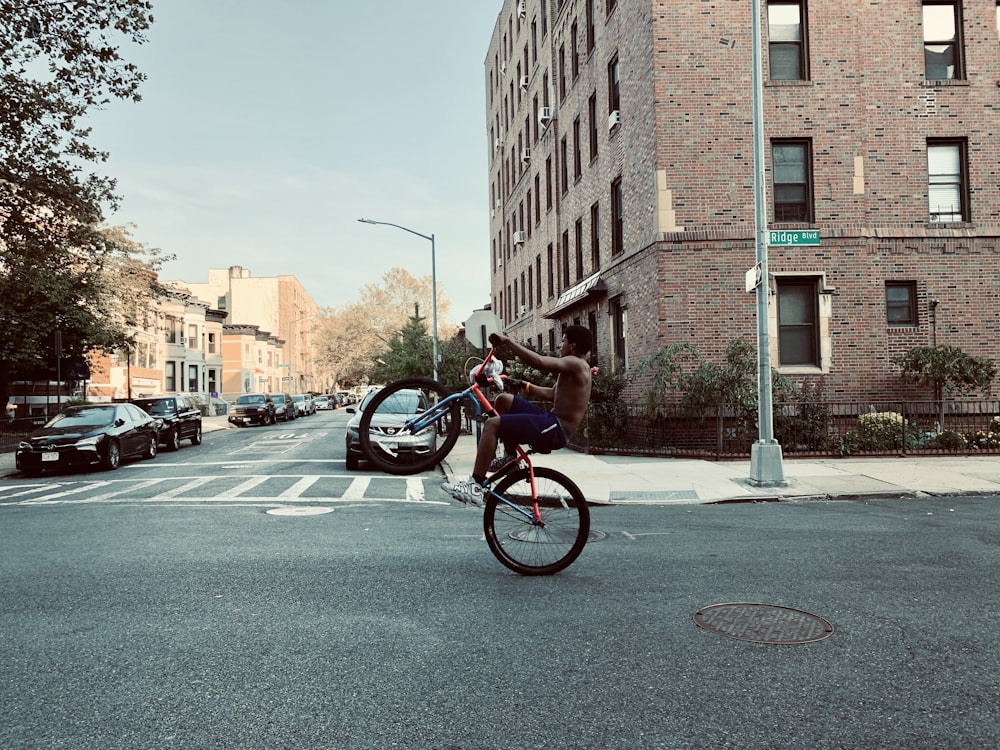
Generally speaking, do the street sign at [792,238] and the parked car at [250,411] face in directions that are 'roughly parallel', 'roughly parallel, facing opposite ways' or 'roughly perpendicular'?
roughly parallel

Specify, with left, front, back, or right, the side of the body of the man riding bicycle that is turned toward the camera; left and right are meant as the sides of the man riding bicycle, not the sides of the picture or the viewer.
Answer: left

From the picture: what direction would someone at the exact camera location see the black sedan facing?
facing the viewer and to the left of the viewer

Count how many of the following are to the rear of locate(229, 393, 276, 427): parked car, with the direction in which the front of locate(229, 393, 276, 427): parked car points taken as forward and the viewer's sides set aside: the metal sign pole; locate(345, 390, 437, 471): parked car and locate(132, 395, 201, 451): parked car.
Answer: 0

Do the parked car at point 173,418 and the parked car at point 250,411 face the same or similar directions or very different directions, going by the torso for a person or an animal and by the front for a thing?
same or similar directions

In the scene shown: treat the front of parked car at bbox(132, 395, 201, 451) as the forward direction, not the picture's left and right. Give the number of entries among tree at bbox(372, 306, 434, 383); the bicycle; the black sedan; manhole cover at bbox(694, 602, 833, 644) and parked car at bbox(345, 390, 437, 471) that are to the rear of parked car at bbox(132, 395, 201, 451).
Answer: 1

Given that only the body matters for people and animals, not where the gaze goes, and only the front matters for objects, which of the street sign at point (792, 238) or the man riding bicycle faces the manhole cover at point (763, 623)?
the street sign

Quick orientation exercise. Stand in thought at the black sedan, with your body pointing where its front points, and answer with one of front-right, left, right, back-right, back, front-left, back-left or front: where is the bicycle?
front-left

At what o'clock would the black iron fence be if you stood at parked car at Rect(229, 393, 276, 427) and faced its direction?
The black iron fence is roughly at 10 o'clock from the parked car.

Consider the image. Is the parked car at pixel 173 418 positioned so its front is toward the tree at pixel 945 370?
no

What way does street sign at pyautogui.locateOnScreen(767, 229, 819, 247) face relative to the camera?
toward the camera

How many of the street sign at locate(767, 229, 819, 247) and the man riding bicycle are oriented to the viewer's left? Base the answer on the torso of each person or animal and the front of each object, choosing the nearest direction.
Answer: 1

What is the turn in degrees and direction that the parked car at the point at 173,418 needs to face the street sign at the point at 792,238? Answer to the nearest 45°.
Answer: approximately 90° to its left

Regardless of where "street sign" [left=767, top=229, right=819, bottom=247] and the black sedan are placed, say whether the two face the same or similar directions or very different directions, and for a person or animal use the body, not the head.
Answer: same or similar directions

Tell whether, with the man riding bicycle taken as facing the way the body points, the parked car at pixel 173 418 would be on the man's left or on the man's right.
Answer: on the man's right

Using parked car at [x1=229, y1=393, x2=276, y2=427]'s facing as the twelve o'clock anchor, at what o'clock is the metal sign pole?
The metal sign pole is roughly at 10 o'clock from the parked car.

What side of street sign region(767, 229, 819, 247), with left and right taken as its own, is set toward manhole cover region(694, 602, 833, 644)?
front
